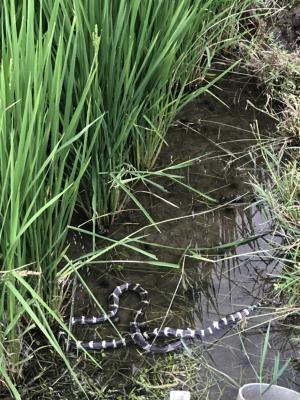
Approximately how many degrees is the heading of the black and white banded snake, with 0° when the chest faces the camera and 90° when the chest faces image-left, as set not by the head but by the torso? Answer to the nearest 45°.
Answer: approximately 90°
